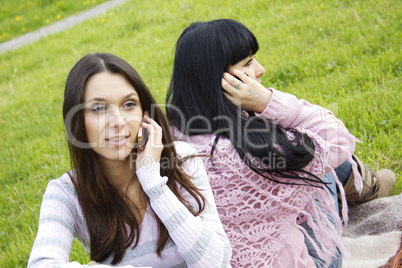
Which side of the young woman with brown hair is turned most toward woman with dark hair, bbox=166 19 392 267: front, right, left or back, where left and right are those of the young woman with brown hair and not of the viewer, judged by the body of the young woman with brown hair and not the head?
left

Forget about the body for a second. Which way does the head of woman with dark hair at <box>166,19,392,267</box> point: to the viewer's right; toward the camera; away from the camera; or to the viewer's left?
to the viewer's right

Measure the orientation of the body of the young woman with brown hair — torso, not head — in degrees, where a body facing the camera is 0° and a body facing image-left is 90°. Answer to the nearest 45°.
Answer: approximately 0°
